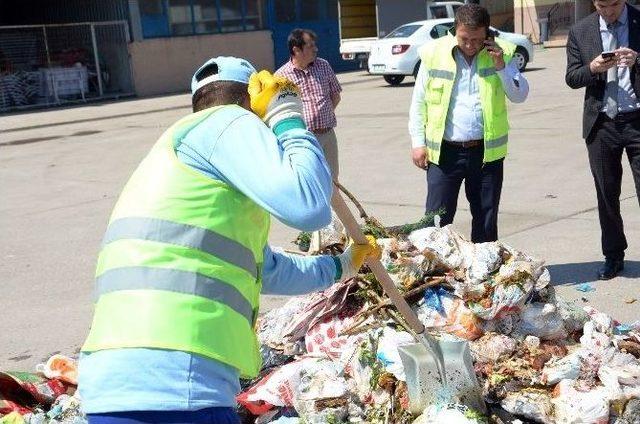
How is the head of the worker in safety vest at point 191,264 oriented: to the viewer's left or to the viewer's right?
to the viewer's right

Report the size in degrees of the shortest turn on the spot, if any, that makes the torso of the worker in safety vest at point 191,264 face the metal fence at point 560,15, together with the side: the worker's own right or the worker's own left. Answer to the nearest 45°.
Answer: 0° — they already face it

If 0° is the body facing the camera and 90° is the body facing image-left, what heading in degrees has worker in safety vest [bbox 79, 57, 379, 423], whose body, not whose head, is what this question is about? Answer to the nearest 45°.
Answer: approximately 225°

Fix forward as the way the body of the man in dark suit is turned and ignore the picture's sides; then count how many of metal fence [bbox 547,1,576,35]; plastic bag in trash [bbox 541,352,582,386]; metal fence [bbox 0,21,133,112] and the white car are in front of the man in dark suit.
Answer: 1

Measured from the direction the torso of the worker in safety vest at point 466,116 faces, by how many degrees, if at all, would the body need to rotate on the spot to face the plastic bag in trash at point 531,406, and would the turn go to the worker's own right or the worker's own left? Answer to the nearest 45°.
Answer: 0° — they already face it

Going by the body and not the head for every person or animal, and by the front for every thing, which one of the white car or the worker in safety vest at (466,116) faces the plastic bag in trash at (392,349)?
the worker in safety vest

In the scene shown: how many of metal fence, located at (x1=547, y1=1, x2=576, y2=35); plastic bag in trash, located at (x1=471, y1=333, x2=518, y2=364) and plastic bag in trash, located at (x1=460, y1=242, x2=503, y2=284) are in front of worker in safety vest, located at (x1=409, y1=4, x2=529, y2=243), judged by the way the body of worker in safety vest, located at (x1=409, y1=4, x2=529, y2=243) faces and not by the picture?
2

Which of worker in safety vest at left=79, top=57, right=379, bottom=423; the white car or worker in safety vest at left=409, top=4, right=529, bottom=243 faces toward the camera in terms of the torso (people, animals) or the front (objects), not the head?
worker in safety vest at left=409, top=4, right=529, bottom=243

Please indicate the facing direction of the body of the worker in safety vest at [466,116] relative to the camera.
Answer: toward the camera

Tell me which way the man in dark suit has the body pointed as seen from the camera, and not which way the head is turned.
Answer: toward the camera

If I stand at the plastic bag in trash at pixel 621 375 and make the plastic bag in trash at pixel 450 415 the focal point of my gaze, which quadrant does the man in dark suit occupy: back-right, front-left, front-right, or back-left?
back-right

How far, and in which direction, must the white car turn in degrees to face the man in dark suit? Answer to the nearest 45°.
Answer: approximately 135° to its right

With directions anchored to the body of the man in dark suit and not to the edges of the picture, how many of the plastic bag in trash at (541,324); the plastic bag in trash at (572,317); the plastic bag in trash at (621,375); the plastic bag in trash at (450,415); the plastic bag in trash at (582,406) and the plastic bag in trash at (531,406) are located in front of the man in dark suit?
6

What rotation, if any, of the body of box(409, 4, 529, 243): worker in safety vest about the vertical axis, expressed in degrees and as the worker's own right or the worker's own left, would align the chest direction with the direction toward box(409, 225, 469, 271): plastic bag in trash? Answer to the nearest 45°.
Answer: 0° — they already face it

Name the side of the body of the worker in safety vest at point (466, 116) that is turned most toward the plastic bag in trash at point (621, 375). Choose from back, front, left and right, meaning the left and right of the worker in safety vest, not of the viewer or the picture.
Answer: front
